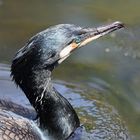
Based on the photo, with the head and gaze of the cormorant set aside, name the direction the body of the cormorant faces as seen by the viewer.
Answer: to the viewer's right
